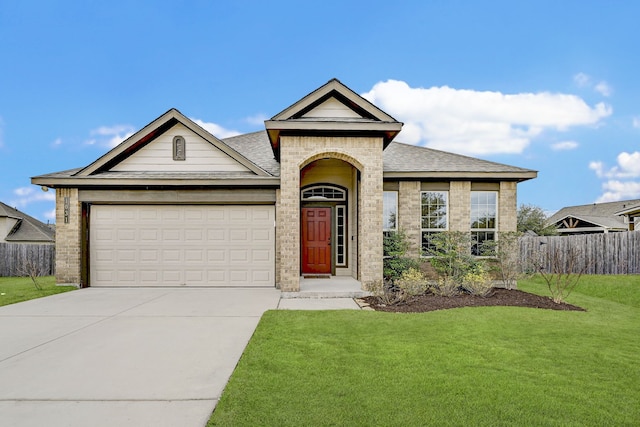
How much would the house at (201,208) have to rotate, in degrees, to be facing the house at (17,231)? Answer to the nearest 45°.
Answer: approximately 135° to its right

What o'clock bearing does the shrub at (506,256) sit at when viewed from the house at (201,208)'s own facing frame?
The shrub is roughly at 9 o'clock from the house.

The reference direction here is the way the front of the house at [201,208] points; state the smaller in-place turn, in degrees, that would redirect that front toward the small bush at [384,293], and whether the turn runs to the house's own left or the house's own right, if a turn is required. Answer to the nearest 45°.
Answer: approximately 45° to the house's own left

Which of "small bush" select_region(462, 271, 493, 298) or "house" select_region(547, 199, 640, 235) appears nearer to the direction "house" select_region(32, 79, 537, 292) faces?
the small bush

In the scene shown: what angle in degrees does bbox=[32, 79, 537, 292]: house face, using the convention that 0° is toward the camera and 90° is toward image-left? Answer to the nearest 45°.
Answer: approximately 0°
